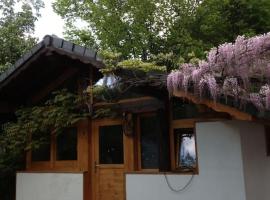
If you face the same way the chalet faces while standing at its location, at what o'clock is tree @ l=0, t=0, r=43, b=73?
The tree is roughly at 5 o'clock from the chalet.

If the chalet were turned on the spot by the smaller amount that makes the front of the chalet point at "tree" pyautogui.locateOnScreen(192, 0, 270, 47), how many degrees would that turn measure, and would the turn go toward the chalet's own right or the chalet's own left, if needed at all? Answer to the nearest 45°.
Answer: approximately 135° to the chalet's own left

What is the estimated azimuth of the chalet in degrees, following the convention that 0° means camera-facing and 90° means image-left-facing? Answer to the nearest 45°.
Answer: approximately 0°

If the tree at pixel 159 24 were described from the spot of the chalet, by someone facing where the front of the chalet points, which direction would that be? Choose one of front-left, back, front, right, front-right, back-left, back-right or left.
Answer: back
